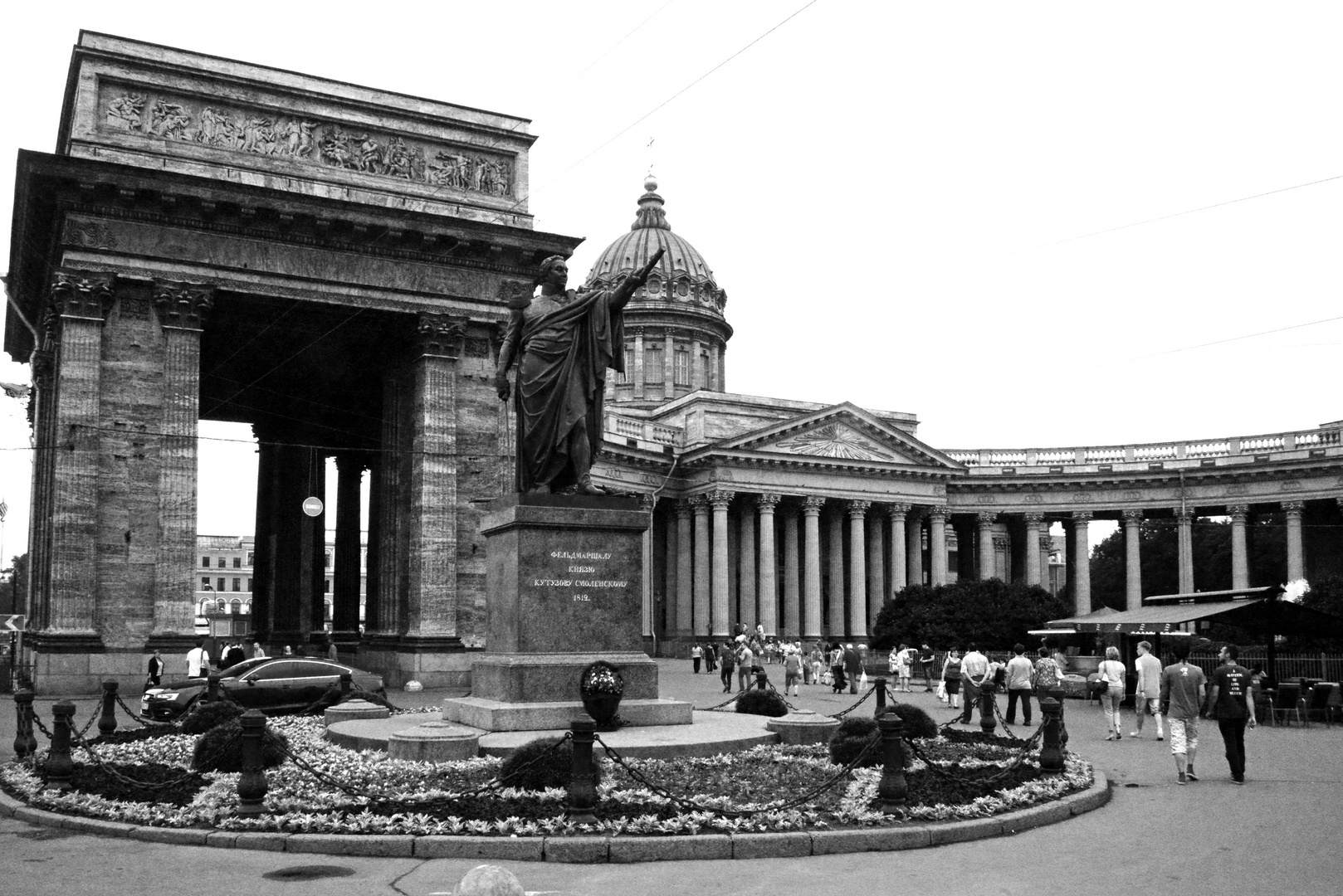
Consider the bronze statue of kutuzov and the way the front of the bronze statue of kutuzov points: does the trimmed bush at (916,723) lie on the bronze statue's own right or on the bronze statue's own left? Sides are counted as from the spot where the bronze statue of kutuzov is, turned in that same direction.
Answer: on the bronze statue's own left

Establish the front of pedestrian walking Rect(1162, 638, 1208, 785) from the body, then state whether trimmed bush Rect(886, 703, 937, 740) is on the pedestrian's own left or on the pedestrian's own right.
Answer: on the pedestrian's own left

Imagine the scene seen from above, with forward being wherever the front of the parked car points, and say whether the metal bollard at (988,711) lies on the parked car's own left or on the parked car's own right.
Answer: on the parked car's own left

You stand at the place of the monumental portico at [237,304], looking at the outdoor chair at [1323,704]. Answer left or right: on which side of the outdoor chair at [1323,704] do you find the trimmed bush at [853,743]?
right

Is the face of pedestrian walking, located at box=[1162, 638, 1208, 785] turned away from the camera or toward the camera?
away from the camera

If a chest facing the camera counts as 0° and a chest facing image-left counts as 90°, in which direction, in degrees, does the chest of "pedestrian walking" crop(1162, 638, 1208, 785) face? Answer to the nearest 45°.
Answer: approximately 180°
